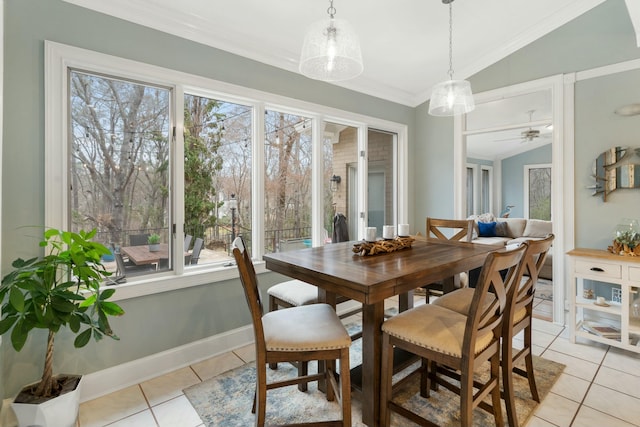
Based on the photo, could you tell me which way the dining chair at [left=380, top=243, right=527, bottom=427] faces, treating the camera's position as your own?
facing away from the viewer and to the left of the viewer

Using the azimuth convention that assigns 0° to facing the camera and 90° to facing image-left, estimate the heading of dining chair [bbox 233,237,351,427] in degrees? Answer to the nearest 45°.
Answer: approximately 270°

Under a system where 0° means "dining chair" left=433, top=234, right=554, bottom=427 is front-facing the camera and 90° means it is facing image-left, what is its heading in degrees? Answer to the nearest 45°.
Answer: approximately 135°

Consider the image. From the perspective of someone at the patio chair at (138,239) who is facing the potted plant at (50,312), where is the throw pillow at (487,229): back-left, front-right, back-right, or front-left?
front-left

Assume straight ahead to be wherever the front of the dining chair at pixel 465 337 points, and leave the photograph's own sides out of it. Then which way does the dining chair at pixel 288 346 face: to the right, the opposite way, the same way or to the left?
to the right

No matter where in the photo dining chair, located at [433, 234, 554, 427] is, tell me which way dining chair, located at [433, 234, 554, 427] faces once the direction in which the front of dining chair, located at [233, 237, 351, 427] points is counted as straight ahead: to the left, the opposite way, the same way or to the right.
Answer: to the left

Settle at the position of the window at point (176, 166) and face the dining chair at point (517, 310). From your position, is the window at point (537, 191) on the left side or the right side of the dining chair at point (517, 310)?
left

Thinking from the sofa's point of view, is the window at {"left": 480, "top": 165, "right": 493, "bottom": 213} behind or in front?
behind

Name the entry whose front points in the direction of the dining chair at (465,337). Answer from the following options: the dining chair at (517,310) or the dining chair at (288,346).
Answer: the dining chair at (288,346)
